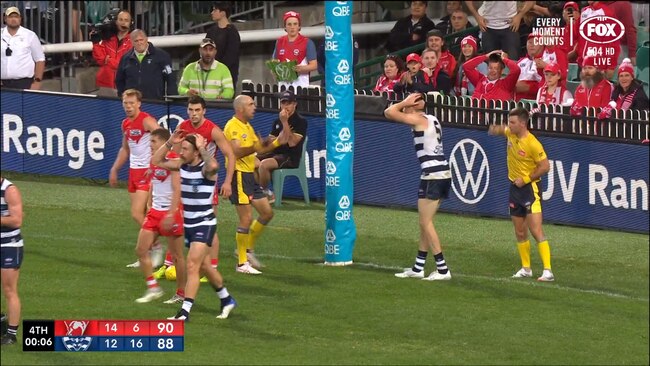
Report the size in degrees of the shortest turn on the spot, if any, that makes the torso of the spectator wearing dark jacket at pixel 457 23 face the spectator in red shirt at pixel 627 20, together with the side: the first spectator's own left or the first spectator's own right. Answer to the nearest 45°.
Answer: approximately 90° to the first spectator's own left

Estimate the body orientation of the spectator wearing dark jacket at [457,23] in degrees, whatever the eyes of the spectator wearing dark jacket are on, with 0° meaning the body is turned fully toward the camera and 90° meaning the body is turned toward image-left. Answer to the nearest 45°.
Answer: approximately 45°

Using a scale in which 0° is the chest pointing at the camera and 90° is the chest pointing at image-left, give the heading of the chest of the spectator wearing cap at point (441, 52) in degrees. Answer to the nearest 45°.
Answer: approximately 45°

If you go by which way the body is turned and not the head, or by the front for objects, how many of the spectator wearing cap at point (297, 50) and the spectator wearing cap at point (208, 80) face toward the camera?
2

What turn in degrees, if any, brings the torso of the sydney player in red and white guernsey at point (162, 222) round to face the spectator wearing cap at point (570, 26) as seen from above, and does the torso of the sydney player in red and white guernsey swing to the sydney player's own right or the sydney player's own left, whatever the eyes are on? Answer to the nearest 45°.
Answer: approximately 180°

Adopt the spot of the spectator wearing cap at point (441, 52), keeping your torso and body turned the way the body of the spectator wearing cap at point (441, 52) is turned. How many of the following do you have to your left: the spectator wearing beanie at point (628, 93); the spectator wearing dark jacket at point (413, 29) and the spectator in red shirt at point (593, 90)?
2

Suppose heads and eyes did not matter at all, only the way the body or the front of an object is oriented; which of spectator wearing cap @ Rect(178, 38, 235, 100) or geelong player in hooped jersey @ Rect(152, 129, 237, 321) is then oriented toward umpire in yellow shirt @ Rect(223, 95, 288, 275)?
the spectator wearing cap

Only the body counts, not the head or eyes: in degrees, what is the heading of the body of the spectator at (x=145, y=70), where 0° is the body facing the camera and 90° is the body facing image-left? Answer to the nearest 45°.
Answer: approximately 0°

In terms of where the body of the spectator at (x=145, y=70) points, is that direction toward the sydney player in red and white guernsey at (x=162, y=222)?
yes

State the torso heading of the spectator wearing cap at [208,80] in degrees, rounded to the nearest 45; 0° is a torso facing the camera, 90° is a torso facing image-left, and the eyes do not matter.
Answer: approximately 0°

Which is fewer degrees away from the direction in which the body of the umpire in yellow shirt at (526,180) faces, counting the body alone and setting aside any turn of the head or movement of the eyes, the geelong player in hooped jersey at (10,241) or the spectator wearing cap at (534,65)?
the geelong player in hooped jersey

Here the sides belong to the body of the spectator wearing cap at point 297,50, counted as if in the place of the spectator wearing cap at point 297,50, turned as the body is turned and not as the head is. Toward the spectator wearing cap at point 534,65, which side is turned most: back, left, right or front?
left
